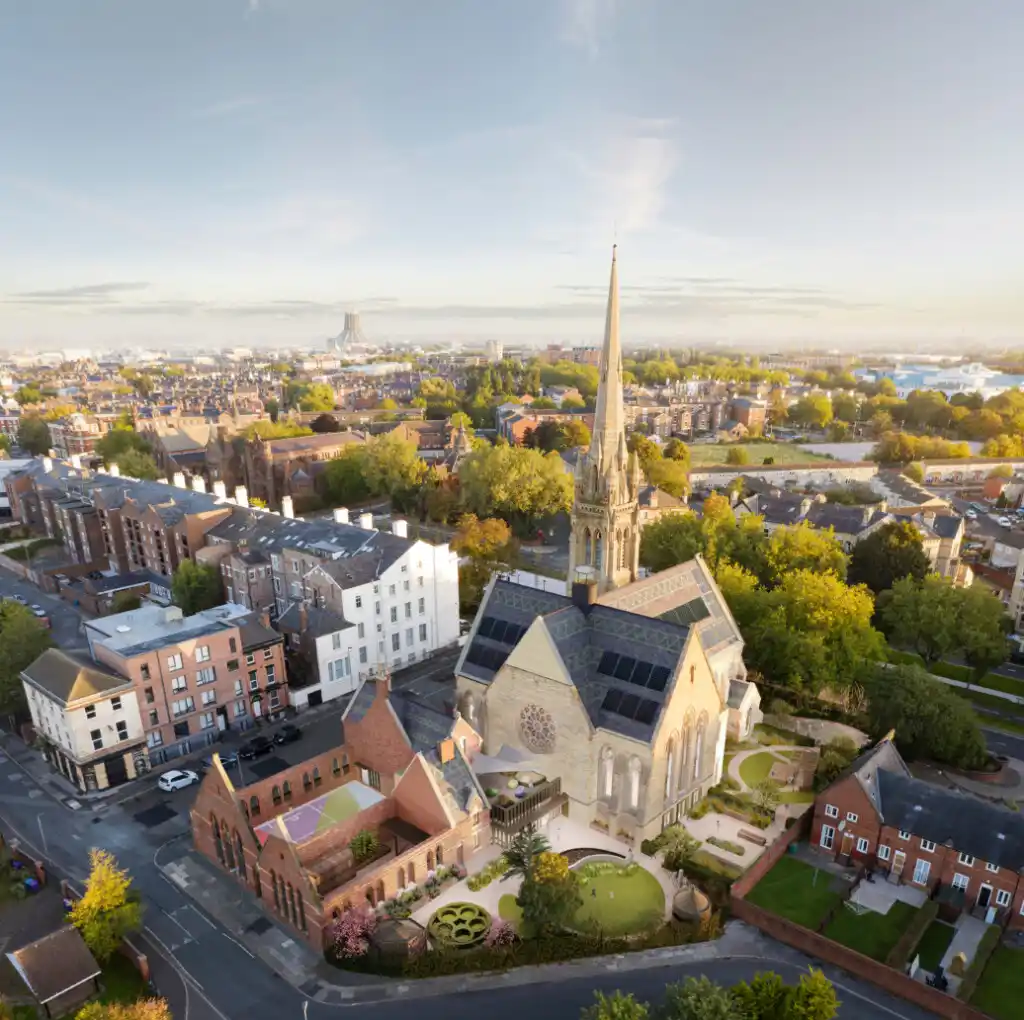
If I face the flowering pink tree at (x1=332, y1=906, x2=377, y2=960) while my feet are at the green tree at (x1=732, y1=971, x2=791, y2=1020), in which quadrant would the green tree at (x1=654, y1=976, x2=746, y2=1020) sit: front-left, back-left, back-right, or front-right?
front-left

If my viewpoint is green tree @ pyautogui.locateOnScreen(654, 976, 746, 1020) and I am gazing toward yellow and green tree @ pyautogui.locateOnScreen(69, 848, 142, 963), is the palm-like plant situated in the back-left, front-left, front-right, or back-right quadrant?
front-right

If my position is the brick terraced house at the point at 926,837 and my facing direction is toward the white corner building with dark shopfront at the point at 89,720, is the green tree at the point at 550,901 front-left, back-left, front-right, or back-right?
front-left

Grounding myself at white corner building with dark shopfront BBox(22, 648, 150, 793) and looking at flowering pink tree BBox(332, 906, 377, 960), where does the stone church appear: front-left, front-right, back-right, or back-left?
front-left

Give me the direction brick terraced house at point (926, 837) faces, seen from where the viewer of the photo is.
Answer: facing the viewer and to the left of the viewer

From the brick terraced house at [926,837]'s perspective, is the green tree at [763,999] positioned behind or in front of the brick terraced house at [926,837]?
in front

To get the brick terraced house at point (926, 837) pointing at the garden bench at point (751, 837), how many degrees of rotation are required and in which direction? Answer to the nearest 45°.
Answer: approximately 45° to its right

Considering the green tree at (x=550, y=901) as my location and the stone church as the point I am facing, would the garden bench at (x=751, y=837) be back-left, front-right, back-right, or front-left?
front-right

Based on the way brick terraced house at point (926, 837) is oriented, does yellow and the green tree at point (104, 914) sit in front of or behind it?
in front
